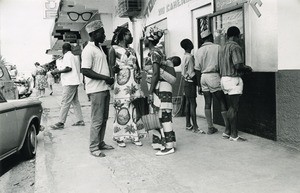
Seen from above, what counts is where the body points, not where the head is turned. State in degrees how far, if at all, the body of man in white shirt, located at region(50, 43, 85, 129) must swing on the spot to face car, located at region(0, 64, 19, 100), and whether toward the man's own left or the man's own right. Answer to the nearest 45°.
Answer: approximately 45° to the man's own right

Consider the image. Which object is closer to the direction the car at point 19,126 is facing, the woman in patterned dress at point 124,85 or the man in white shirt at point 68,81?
the man in white shirt

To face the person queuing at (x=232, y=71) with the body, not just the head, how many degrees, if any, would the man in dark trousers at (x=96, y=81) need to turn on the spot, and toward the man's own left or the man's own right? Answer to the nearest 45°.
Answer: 0° — they already face them

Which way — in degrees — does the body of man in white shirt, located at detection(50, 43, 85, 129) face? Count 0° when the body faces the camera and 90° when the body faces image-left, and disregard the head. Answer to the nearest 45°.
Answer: approximately 90°

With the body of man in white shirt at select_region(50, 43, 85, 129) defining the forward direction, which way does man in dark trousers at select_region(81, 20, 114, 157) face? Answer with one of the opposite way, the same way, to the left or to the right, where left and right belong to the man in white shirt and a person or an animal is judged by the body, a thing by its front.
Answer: the opposite way

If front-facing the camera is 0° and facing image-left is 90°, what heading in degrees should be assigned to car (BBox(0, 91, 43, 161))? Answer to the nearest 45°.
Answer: approximately 225°

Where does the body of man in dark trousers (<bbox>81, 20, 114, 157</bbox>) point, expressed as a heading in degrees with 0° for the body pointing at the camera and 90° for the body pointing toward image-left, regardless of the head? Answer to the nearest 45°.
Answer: approximately 270°

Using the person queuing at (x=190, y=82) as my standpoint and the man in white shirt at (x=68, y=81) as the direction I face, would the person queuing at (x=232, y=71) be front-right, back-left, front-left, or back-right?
back-left

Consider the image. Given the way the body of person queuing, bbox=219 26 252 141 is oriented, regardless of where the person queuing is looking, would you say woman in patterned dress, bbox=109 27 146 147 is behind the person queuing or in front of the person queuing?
behind

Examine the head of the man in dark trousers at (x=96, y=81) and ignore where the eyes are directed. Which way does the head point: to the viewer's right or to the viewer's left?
to the viewer's right
